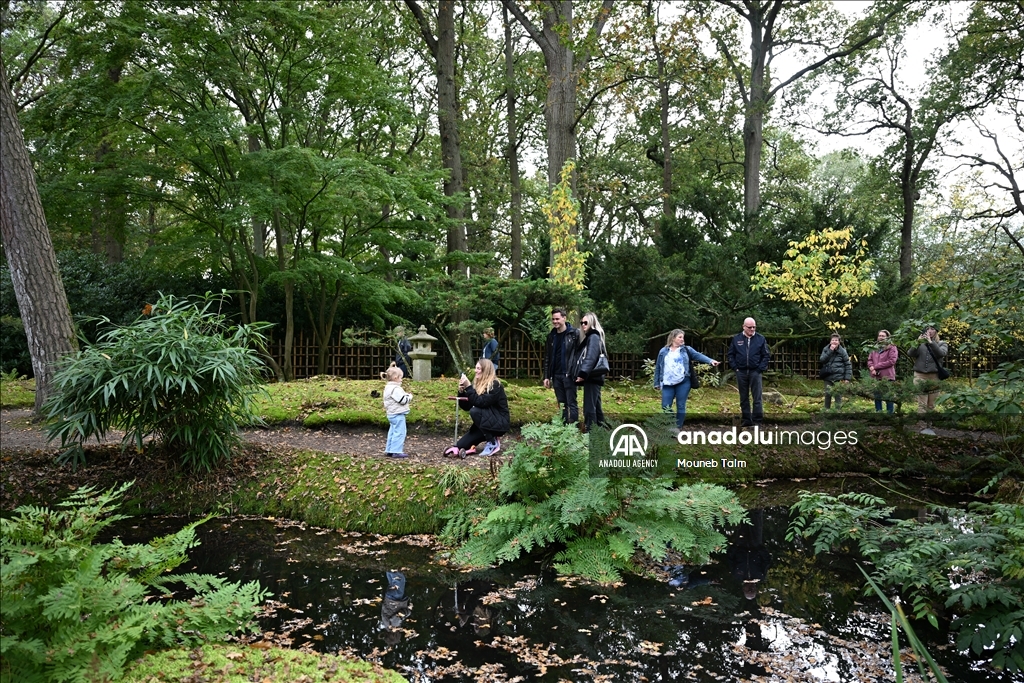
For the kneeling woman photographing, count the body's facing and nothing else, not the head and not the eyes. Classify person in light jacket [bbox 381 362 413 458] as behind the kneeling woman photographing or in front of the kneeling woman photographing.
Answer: in front

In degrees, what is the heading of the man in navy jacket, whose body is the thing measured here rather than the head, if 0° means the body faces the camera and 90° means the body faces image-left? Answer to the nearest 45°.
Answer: approximately 0°

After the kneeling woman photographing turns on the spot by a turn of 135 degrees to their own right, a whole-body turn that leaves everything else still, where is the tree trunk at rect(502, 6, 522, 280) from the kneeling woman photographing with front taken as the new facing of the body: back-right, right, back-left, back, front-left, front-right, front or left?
front-left

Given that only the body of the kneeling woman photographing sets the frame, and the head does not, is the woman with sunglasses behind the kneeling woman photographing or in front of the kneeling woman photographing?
behind

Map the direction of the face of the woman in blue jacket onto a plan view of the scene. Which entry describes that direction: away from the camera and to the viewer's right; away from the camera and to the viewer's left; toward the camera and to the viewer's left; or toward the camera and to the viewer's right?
toward the camera and to the viewer's right

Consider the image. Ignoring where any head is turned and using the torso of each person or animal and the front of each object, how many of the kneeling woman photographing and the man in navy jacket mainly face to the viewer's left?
1

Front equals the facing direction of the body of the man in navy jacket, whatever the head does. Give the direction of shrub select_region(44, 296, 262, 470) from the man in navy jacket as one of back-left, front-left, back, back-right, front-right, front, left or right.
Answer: front-right

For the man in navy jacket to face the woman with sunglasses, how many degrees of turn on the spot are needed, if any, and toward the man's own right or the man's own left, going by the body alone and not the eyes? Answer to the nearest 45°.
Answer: approximately 45° to the man's own right

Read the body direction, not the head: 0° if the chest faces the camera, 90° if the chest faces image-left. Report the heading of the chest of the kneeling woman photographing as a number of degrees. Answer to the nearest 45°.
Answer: approximately 90°

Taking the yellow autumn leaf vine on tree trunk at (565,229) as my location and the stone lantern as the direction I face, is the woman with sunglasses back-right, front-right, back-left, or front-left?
front-left

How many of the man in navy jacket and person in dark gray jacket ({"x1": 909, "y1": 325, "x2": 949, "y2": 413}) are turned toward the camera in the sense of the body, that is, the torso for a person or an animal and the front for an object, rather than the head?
2

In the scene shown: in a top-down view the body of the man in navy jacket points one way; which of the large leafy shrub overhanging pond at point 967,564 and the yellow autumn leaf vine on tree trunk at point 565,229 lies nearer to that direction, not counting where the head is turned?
the large leafy shrub overhanging pond

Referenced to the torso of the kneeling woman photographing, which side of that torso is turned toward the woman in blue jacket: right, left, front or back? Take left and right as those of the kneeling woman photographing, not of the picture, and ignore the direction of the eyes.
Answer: back
